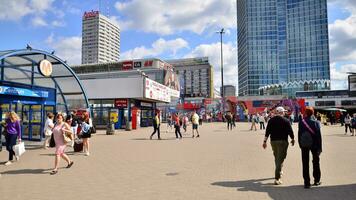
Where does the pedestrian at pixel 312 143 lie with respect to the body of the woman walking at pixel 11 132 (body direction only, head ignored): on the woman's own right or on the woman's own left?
on the woman's own left

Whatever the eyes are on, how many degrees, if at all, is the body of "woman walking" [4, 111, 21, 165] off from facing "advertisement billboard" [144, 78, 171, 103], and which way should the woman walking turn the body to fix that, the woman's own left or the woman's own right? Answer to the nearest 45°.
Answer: approximately 180°

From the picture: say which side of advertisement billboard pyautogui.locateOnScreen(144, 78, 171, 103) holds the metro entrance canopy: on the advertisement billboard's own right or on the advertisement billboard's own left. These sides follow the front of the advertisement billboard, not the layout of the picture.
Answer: on the advertisement billboard's own right

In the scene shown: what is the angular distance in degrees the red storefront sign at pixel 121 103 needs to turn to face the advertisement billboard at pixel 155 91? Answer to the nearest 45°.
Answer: approximately 135° to its left

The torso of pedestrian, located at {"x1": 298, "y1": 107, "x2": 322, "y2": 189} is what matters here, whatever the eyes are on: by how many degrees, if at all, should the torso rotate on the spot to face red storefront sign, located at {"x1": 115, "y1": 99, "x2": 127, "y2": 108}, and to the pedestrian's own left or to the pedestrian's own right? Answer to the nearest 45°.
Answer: approximately 45° to the pedestrian's own left

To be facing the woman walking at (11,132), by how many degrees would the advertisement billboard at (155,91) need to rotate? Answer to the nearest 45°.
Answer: approximately 45° to its right

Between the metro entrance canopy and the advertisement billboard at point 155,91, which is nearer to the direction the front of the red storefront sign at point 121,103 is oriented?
the metro entrance canopy

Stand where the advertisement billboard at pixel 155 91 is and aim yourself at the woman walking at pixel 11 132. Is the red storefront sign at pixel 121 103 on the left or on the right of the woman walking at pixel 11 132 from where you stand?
right

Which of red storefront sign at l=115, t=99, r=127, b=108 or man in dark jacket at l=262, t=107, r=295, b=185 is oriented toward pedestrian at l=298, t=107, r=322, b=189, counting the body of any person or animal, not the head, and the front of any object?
the red storefront sign
